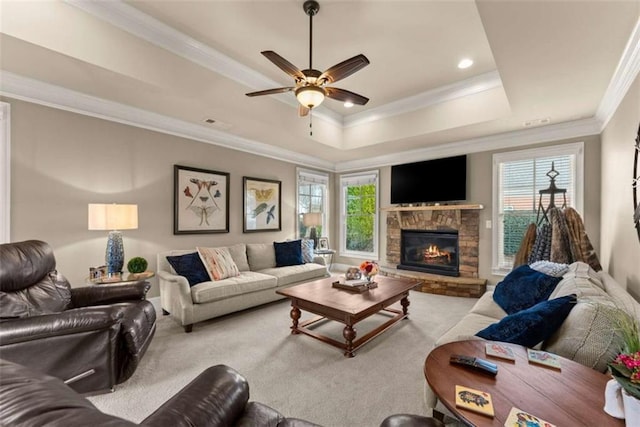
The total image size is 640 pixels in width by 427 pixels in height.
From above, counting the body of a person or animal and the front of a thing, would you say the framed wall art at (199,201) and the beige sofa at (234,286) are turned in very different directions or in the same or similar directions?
same or similar directions

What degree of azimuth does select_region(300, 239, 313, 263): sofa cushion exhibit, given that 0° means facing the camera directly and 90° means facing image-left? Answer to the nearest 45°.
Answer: approximately 315°

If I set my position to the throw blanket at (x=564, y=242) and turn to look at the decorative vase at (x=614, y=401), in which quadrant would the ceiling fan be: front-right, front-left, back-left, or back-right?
front-right

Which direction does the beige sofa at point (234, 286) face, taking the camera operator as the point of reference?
facing the viewer and to the right of the viewer

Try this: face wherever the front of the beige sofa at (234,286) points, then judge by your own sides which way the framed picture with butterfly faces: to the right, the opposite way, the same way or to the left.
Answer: the same way

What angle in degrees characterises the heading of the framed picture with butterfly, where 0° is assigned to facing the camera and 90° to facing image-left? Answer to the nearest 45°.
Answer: approximately 315°

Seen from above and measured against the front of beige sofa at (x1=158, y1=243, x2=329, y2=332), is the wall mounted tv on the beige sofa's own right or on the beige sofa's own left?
on the beige sofa's own left

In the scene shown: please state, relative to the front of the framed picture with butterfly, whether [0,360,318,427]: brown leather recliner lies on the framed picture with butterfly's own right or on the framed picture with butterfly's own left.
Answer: on the framed picture with butterfly's own right

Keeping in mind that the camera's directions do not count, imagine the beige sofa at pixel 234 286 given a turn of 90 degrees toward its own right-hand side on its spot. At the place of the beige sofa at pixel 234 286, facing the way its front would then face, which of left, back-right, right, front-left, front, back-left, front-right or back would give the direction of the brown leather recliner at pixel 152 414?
front-left

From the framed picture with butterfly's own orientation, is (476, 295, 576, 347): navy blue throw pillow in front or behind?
in front

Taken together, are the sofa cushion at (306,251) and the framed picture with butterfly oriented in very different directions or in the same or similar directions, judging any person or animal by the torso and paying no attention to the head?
same or similar directions

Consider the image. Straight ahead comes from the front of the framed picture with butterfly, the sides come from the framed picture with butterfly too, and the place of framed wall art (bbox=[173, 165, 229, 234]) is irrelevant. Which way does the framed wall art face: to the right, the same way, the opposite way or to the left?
the same way

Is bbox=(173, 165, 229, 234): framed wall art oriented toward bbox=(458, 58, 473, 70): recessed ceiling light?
yes

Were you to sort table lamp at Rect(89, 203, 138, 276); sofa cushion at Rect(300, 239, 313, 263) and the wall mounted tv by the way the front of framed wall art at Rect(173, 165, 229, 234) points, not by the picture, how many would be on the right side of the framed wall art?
1

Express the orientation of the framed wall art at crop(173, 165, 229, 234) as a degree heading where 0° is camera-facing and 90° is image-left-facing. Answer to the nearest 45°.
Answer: approximately 315°
